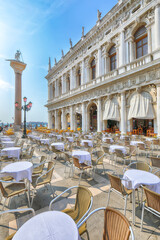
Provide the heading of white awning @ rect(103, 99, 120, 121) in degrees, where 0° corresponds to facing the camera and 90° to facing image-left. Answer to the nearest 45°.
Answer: approximately 45°

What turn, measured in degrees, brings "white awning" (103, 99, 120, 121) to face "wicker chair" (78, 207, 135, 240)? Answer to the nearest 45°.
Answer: approximately 45° to its left

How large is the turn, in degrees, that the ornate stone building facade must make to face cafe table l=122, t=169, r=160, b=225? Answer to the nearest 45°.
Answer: approximately 45° to its left

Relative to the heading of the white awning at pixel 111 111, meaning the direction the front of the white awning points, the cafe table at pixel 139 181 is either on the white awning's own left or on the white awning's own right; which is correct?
on the white awning's own left

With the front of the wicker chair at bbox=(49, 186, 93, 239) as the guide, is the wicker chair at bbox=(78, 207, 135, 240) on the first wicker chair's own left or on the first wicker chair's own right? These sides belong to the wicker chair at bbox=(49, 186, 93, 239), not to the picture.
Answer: on the first wicker chair's own left

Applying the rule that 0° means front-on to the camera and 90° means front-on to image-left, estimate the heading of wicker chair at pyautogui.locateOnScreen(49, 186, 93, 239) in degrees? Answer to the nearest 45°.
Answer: approximately 45°

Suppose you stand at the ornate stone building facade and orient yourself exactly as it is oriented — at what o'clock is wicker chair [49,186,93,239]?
The wicker chair is roughly at 11 o'clock from the ornate stone building facade.
